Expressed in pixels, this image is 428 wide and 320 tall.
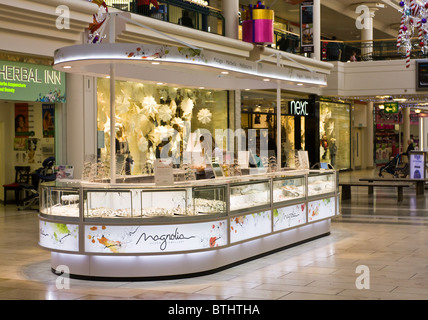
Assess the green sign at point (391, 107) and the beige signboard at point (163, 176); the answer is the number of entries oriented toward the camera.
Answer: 2

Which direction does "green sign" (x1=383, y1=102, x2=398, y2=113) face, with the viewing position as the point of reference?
facing the viewer

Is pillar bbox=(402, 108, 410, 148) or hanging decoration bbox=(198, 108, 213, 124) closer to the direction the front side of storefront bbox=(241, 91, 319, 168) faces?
the hanging decoration

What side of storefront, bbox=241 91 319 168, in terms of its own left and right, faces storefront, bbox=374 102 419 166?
left

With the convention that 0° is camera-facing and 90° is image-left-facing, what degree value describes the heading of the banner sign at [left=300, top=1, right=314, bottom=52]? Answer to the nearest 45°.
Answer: approximately 0°

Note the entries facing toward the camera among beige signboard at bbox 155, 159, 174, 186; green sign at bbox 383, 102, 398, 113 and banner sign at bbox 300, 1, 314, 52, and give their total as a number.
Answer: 3

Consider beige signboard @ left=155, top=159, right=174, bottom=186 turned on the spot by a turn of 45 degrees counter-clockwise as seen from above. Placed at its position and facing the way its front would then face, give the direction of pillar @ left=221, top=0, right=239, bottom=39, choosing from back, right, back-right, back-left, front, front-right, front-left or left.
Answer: back-left

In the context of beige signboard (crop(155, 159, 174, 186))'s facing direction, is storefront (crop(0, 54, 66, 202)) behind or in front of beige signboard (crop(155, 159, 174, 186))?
behind

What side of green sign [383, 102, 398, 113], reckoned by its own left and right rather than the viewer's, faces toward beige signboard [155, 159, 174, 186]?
front

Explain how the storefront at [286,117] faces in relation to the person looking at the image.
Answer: facing the viewer and to the right of the viewer
